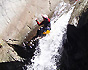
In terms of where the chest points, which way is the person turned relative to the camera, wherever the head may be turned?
to the viewer's left
